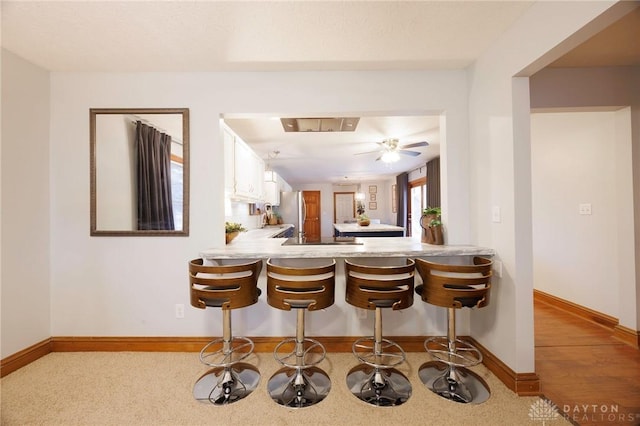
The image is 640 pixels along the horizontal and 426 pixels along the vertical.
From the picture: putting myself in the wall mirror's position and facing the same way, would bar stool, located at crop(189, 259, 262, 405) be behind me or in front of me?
in front

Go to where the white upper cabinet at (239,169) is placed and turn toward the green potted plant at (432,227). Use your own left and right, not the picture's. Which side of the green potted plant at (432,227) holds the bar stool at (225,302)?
right

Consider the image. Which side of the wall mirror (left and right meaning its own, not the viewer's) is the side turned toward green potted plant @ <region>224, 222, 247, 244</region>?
left

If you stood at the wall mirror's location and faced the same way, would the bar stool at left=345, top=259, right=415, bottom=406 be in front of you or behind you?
in front

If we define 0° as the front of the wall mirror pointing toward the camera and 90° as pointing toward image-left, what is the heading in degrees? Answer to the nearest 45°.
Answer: approximately 0°

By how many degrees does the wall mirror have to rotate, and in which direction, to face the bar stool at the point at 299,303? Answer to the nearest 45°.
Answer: approximately 45° to its left

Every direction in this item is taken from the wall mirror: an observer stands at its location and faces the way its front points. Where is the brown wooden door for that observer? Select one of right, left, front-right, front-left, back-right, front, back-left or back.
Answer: back-left

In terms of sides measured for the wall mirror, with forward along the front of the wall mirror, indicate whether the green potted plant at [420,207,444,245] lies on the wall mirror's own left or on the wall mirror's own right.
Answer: on the wall mirror's own left
